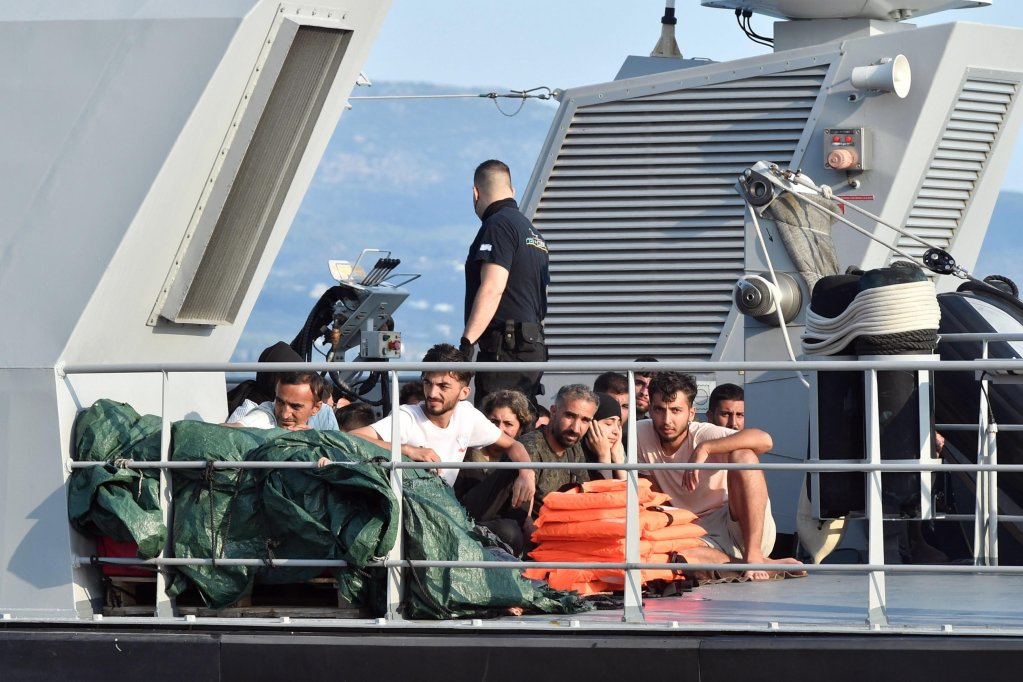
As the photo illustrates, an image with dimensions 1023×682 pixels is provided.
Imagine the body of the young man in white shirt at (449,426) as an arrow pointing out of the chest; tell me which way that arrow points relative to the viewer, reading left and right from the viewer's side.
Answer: facing the viewer

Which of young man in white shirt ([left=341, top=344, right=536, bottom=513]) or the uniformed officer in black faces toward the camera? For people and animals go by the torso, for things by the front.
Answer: the young man in white shirt

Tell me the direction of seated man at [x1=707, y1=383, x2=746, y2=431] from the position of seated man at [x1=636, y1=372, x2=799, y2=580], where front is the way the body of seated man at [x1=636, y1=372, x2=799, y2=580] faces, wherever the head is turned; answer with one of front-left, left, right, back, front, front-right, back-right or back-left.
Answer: back

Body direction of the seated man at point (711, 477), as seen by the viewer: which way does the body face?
toward the camera

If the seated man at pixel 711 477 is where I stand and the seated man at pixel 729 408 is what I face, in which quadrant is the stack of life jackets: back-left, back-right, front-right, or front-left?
back-left

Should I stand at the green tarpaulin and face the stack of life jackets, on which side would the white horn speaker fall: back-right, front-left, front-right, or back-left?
front-left

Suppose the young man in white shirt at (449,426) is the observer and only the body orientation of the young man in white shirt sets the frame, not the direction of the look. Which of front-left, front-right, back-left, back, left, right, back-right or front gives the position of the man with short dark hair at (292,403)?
right

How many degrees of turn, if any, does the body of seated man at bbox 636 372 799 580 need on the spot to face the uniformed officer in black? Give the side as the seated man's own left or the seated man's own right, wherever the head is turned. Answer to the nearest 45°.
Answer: approximately 135° to the seated man's own right

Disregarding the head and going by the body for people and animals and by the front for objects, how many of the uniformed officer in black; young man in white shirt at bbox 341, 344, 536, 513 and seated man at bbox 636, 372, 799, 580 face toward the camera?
2

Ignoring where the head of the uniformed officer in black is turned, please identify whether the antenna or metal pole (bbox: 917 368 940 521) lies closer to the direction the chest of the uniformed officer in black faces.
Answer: the antenna

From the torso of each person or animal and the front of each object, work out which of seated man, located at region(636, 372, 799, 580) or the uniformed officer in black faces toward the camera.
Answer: the seated man

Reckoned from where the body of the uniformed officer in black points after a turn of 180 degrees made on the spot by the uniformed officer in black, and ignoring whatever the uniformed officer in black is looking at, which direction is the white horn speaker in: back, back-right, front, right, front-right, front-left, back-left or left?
left

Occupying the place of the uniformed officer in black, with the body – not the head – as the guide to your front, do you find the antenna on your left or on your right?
on your right

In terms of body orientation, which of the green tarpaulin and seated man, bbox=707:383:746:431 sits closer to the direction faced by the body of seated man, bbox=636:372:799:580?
the green tarpaulin

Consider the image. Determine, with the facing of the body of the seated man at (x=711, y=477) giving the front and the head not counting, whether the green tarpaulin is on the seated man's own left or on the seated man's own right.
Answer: on the seated man's own right
